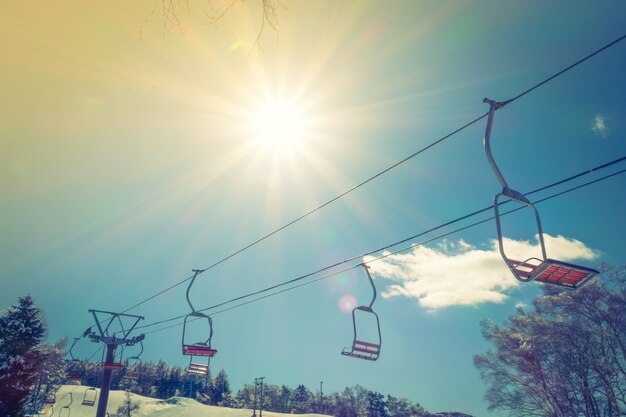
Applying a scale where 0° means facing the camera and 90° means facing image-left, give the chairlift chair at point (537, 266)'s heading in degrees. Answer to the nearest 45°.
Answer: approximately 315°

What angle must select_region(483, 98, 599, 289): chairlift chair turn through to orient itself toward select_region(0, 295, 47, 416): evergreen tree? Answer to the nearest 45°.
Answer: approximately 135° to its right
